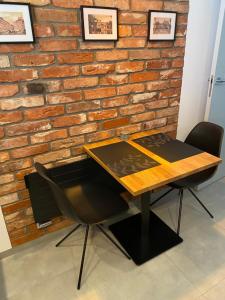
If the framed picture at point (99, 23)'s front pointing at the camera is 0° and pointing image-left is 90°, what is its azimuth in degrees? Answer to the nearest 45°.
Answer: approximately 315°

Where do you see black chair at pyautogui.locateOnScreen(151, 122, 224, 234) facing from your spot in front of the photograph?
facing the viewer and to the left of the viewer

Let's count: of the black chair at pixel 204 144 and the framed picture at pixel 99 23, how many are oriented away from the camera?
0

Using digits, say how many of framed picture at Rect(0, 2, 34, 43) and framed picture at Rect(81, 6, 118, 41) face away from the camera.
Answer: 0

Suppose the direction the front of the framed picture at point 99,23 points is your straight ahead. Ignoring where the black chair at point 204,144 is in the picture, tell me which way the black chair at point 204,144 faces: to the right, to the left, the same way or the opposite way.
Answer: to the right

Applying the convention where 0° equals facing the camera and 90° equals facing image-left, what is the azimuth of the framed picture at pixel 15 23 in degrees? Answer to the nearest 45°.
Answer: approximately 0°

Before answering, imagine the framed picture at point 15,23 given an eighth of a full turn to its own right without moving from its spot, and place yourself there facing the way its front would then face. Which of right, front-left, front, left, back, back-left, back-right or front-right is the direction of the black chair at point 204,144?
back-left

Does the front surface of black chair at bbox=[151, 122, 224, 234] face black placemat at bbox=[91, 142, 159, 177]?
yes

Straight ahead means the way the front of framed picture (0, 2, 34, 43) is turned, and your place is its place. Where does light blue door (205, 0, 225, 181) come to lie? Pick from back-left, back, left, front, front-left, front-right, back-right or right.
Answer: left
